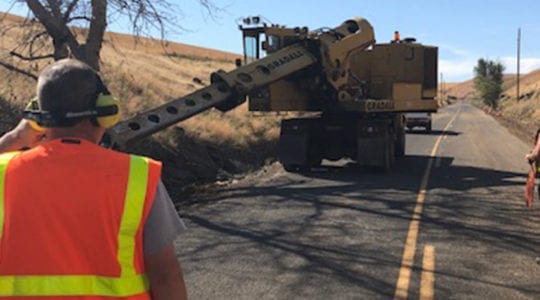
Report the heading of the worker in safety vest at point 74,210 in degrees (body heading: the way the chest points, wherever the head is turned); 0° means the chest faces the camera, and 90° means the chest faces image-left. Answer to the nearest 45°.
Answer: approximately 180°

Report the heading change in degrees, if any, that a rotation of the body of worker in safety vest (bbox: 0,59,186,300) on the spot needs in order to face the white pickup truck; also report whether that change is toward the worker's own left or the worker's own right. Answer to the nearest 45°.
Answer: approximately 45° to the worker's own right

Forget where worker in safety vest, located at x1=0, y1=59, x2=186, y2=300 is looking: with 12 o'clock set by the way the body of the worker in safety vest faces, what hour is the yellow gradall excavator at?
The yellow gradall excavator is roughly at 1 o'clock from the worker in safety vest.

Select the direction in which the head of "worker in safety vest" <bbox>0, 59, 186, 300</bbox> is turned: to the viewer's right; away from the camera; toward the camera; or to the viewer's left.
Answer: away from the camera
